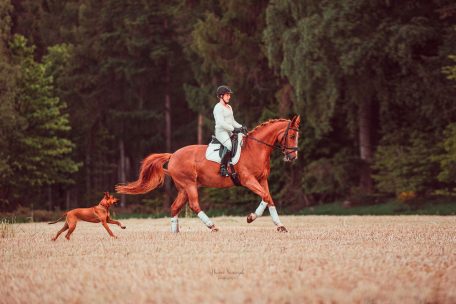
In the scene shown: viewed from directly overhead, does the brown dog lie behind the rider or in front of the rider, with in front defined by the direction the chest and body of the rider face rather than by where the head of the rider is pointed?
behind

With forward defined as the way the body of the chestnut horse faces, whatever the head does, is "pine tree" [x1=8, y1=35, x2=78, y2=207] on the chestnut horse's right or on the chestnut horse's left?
on the chestnut horse's left

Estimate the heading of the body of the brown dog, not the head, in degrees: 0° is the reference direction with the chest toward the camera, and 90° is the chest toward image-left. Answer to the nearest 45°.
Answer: approximately 270°

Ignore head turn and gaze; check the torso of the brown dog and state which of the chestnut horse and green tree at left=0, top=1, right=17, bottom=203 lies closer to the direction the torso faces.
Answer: the chestnut horse

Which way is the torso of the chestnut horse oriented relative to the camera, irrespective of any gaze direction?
to the viewer's right

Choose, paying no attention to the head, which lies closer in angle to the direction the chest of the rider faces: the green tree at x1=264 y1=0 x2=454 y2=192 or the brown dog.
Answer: the green tree

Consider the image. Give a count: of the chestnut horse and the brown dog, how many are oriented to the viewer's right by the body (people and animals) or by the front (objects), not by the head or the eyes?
2

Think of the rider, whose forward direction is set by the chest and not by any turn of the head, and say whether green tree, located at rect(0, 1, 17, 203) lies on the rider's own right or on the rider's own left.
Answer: on the rider's own left

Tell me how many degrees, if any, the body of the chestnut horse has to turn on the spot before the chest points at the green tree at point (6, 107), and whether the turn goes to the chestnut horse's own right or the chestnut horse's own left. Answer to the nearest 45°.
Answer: approximately 135° to the chestnut horse's own left

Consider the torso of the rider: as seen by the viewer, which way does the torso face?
to the viewer's right

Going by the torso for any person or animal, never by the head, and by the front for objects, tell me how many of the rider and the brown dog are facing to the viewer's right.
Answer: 2

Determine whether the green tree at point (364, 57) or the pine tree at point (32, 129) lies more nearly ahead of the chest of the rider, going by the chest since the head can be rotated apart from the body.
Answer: the green tree

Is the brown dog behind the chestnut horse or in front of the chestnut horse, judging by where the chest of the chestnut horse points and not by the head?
behind
